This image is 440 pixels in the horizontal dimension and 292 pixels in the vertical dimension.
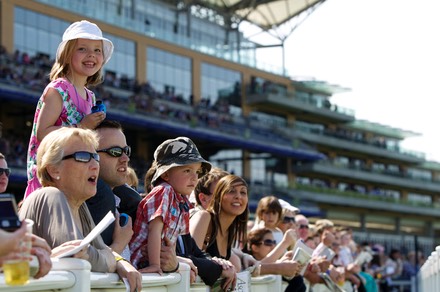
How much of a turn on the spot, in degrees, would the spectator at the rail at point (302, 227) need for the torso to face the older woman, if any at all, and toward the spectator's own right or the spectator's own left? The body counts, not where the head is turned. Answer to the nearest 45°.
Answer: approximately 45° to the spectator's own right

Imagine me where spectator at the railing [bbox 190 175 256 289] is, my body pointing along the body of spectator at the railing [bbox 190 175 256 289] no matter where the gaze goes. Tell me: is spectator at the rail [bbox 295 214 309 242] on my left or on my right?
on my left

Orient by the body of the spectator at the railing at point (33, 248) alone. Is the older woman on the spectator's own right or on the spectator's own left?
on the spectator's own left

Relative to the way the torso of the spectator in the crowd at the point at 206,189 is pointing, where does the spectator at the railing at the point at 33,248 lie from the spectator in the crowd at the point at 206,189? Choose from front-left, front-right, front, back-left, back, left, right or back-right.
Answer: right

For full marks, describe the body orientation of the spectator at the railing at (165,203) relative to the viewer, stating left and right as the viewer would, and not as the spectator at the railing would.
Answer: facing the viewer and to the right of the viewer

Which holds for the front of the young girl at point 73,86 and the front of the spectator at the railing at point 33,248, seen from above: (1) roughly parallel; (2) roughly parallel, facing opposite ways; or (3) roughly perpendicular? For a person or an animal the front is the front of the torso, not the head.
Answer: roughly parallel

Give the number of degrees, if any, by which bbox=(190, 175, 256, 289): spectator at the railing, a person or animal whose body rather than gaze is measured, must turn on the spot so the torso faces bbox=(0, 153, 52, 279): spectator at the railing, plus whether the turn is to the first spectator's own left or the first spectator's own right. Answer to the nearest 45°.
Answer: approximately 45° to the first spectator's own right
